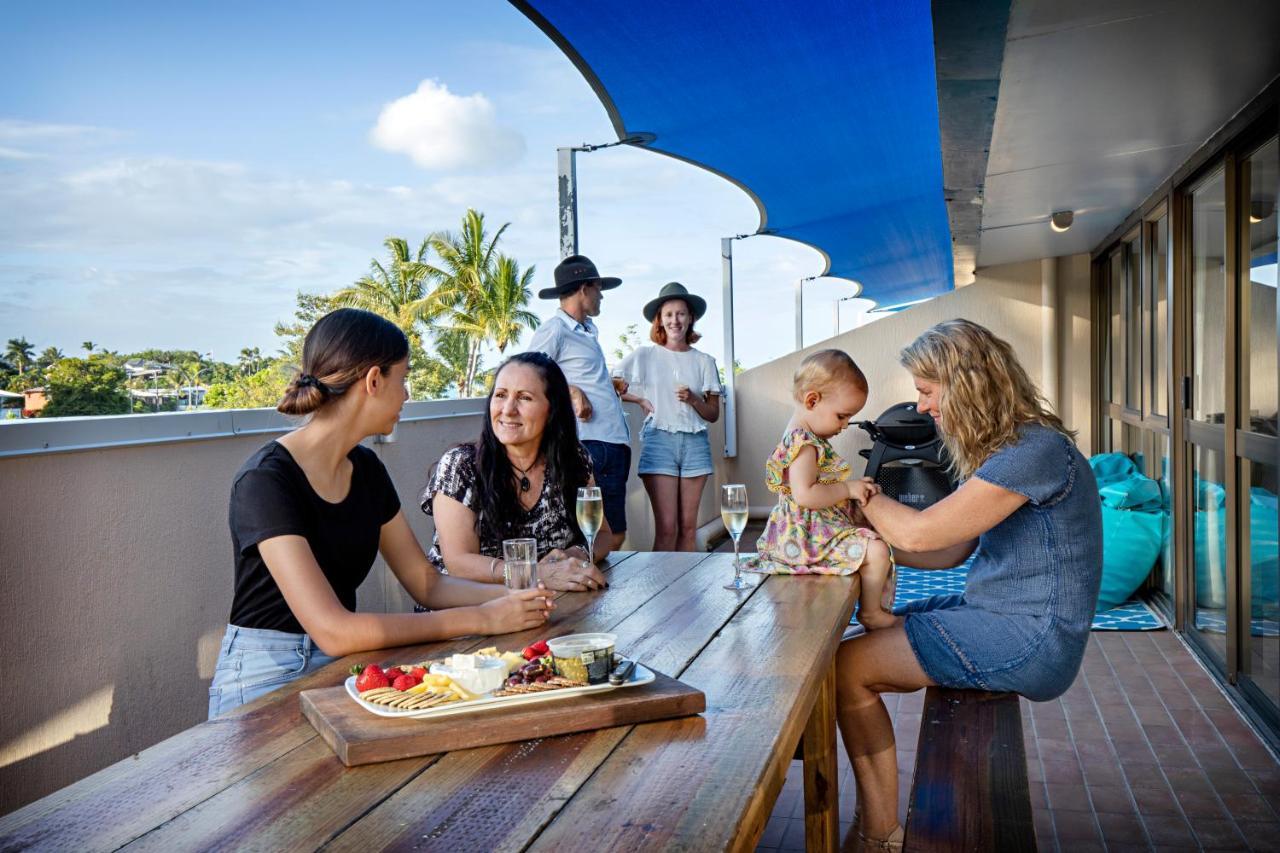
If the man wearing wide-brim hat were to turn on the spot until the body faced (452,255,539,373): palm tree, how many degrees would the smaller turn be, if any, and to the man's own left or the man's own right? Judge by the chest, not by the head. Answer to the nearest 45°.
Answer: approximately 135° to the man's own left

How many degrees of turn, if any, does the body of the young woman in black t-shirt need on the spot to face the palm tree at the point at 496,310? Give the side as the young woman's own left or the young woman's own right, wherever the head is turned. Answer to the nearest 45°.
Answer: approximately 135° to the young woman's own left

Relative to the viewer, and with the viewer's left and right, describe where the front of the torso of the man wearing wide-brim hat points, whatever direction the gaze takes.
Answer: facing the viewer and to the right of the viewer

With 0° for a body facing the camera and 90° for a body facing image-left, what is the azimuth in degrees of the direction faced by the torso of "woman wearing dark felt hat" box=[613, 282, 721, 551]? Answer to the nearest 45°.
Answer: approximately 0°

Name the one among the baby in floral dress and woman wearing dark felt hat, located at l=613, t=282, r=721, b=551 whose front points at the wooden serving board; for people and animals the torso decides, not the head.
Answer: the woman wearing dark felt hat

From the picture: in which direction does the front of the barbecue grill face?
toward the camera

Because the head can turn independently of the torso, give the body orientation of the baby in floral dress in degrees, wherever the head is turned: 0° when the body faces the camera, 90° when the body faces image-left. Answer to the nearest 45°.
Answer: approximately 270°

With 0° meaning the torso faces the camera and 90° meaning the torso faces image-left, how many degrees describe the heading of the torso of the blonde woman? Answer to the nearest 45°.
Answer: approximately 90°

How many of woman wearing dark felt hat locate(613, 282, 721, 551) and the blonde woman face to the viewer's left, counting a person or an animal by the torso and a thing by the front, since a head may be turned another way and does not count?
1

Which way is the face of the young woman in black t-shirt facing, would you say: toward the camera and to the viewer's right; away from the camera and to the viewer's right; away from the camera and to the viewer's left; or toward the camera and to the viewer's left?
away from the camera and to the viewer's right

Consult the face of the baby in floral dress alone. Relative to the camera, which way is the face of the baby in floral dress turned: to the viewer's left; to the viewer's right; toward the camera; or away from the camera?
to the viewer's right

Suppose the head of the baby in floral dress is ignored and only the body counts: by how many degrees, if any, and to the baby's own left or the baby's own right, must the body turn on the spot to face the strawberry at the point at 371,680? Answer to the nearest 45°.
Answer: approximately 135° to the baby's own right

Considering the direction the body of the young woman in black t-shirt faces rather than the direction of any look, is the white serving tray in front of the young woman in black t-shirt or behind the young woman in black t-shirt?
in front

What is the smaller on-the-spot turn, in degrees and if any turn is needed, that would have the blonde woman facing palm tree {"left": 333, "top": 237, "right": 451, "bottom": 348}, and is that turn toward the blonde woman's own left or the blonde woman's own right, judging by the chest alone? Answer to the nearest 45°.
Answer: approximately 45° to the blonde woman's own right

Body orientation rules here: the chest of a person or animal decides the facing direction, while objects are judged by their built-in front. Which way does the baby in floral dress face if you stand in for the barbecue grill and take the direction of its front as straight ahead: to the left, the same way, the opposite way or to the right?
to the left
